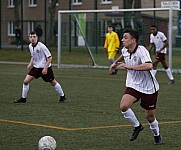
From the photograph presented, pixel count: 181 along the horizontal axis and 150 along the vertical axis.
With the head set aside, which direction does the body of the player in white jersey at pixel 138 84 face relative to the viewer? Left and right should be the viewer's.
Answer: facing the viewer and to the left of the viewer

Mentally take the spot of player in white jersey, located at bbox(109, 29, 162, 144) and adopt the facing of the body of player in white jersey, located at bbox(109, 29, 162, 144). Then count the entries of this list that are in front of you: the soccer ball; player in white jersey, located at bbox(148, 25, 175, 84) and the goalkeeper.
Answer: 1

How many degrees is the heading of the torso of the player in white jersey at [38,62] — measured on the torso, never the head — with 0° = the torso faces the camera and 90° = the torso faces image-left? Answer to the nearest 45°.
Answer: approximately 45°

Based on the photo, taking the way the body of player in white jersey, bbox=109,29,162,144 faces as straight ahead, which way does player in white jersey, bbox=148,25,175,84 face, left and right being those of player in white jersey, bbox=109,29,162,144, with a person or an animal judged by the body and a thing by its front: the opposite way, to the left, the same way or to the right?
the same way

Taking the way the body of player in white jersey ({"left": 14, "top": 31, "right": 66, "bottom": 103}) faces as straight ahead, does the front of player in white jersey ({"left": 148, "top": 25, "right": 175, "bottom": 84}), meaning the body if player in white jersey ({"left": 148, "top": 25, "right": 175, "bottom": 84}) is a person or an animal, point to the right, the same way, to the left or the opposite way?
the same way

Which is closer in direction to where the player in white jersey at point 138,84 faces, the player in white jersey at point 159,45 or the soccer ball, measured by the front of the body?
the soccer ball

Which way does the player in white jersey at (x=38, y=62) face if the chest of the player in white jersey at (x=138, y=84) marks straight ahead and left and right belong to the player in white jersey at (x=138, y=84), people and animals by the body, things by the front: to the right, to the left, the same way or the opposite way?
the same way

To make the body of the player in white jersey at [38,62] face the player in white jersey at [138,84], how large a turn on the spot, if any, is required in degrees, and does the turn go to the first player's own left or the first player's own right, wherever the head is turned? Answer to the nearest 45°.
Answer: approximately 45° to the first player's own left

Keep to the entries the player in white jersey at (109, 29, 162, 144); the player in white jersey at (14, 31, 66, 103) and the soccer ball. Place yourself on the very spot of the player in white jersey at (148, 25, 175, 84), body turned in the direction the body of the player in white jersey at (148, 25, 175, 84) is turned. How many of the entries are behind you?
0

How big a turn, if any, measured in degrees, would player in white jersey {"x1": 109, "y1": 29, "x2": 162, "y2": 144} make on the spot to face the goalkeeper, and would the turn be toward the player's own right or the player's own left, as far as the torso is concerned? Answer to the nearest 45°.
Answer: approximately 135° to the player's own right

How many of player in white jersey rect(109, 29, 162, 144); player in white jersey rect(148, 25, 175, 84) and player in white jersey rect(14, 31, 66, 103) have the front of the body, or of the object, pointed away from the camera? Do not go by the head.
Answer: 0

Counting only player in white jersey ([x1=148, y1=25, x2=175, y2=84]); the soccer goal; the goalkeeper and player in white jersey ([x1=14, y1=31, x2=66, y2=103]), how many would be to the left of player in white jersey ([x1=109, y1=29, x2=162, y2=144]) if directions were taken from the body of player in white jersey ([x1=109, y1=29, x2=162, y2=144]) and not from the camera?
0

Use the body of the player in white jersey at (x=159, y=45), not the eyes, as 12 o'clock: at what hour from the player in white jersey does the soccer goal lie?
The soccer goal is roughly at 4 o'clock from the player in white jersey.

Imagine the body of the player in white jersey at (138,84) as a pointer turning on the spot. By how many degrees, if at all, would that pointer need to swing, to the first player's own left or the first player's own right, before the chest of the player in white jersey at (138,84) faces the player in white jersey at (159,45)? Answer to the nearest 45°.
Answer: approximately 135° to the first player's own right

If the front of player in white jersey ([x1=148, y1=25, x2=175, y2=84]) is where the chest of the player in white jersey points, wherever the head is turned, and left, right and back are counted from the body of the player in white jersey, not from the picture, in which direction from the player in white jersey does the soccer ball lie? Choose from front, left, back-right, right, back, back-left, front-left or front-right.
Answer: front-left

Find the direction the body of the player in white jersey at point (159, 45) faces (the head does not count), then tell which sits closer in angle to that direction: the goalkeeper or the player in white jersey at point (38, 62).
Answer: the player in white jersey

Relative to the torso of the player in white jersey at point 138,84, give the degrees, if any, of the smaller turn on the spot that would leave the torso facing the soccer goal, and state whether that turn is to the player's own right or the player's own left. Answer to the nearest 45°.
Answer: approximately 135° to the player's own right

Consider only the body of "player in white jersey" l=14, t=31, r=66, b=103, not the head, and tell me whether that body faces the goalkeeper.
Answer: no

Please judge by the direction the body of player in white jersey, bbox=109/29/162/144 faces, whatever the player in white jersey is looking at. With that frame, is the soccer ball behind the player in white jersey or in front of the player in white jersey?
in front

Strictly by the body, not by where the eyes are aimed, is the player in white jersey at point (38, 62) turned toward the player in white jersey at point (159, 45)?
no

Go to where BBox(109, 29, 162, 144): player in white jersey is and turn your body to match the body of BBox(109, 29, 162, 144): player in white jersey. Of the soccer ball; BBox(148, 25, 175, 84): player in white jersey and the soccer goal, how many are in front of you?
1

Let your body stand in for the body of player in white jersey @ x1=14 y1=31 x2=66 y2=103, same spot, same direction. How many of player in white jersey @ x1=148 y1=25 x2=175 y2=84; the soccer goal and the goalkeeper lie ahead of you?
0
